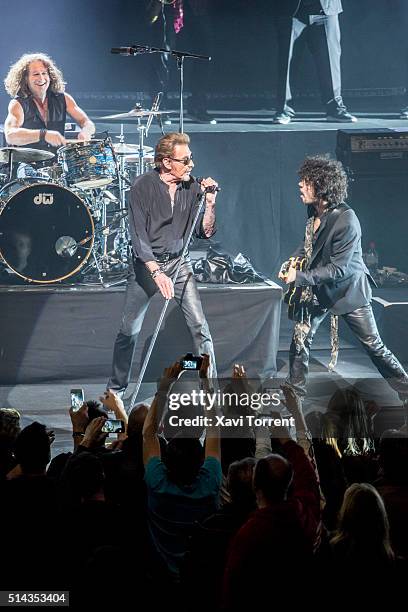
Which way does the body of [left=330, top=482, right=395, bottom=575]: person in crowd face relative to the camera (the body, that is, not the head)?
away from the camera

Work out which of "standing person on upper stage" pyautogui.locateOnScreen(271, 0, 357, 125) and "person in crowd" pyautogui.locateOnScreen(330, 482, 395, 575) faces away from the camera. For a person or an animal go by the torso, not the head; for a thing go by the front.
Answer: the person in crowd

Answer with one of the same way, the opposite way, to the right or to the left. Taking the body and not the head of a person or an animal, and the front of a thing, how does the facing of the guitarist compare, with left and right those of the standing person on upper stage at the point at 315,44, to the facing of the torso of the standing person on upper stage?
to the right

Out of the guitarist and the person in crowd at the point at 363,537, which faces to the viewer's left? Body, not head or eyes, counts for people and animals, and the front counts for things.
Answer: the guitarist

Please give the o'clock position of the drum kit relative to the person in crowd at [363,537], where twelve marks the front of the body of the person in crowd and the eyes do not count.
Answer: The drum kit is roughly at 11 o'clock from the person in crowd.

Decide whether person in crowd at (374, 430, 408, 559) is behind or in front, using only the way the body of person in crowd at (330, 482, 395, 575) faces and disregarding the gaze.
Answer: in front

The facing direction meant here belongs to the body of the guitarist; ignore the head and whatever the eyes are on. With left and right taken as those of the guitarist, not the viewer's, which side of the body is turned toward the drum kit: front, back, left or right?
front

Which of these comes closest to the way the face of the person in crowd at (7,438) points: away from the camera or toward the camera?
away from the camera

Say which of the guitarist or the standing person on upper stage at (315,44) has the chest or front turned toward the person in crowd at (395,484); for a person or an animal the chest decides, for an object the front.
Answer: the standing person on upper stage

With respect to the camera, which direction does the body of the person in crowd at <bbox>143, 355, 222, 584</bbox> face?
away from the camera

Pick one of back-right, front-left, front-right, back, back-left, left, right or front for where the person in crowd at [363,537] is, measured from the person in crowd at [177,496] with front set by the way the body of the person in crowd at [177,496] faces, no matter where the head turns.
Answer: back-right

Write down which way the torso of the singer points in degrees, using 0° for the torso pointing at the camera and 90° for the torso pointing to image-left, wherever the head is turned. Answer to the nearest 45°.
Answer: approximately 315°

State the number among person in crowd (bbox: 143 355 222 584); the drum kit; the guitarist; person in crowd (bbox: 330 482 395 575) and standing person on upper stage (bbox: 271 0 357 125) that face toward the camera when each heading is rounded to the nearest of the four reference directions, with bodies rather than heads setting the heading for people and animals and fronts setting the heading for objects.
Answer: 2

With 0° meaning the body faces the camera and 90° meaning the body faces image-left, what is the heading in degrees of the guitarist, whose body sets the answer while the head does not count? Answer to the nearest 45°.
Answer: approximately 90°

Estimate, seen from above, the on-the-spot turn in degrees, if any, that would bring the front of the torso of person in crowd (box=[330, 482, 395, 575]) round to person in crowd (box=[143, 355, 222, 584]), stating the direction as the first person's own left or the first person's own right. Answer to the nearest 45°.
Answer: approximately 45° to the first person's own left

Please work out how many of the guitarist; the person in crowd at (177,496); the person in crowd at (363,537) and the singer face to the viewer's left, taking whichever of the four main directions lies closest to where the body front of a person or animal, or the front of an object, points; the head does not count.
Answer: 1

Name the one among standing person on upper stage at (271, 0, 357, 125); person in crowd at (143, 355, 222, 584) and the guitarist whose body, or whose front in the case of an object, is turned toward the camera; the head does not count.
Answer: the standing person on upper stage

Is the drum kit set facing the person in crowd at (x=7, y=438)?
yes

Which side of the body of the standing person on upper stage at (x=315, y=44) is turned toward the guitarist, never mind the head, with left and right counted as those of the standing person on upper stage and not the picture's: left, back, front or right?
front
